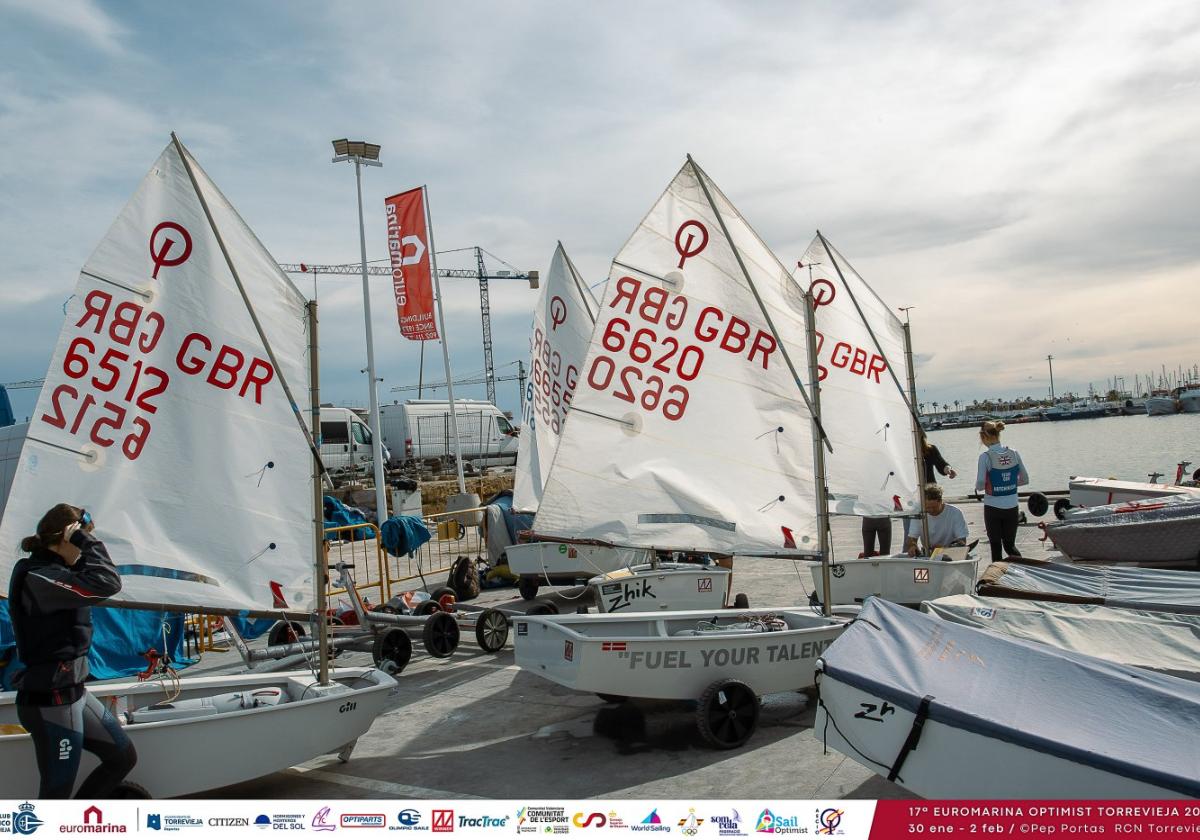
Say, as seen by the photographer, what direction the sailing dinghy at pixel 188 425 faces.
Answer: facing to the right of the viewer

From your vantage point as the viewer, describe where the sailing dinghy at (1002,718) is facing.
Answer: facing away from the viewer and to the left of the viewer

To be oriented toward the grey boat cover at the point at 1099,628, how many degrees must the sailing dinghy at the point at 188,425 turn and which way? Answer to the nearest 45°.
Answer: approximately 45° to its right

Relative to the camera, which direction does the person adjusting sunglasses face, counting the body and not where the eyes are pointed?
to the viewer's right

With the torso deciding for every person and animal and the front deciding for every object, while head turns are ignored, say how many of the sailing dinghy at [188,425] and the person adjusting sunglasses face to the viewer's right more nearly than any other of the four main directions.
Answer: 2
